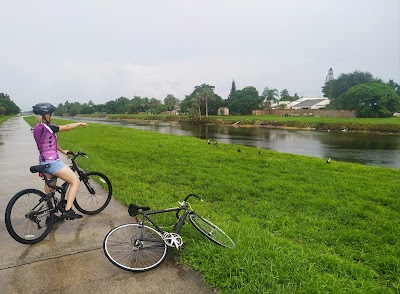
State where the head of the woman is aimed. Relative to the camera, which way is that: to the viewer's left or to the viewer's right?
to the viewer's right

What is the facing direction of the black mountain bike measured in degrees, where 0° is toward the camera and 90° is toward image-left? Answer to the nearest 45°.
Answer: approximately 225°

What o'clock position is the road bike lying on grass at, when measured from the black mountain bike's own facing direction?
The road bike lying on grass is roughly at 3 o'clock from the black mountain bike.
